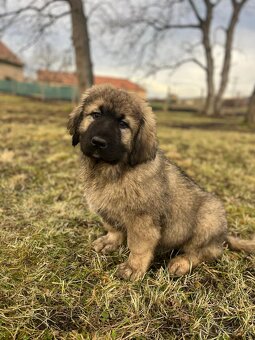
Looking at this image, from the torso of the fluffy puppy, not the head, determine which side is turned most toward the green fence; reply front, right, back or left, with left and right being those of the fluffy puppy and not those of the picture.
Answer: right

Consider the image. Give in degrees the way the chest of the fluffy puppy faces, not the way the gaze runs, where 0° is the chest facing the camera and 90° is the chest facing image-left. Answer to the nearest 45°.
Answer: approximately 45°
